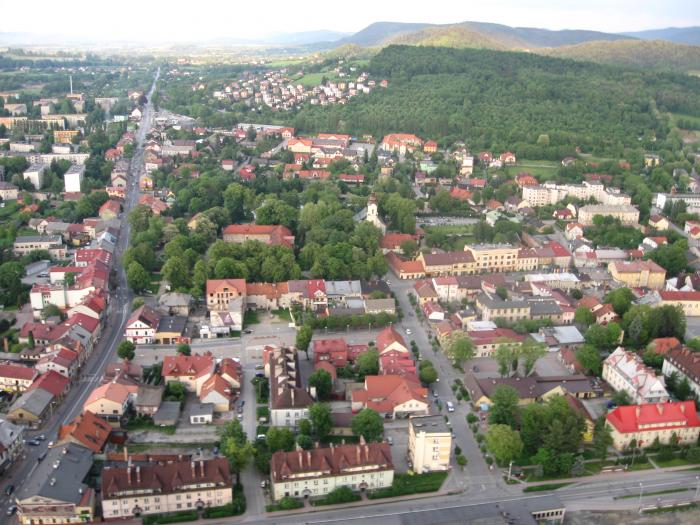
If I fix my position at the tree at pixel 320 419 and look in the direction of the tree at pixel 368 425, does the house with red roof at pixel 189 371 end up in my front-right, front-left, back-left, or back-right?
back-left

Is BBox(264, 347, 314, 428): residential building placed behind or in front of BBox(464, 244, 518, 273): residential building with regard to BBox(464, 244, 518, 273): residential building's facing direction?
in front

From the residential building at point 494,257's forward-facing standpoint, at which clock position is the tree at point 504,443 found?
The tree is roughly at 12 o'clock from the residential building.

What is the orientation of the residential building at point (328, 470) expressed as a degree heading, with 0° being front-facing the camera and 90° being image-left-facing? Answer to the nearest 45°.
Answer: approximately 0°

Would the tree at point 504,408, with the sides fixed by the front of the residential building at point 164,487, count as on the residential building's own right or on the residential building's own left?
on the residential building's own left
